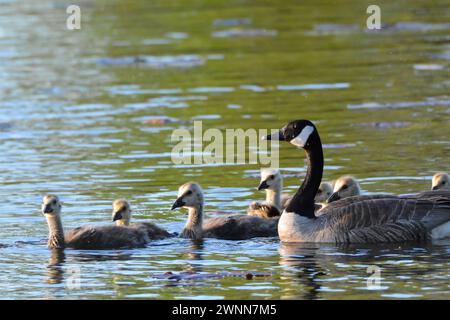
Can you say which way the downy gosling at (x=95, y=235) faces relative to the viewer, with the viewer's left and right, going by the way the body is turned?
facing to the left of the viewer

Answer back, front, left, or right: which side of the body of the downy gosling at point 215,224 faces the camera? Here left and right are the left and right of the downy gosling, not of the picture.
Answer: left

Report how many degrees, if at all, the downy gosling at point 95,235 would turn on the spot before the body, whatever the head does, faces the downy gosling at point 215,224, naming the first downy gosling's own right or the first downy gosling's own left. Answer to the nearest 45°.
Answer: approximately 180°

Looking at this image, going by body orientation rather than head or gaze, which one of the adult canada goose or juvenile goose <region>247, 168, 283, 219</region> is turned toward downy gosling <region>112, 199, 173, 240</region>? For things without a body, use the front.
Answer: the adult canada goose

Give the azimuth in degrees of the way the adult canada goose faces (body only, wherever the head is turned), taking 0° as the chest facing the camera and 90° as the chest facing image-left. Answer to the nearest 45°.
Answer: approximately 90°

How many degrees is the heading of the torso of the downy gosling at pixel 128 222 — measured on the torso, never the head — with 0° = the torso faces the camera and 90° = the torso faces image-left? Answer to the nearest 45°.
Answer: approximately 90°
